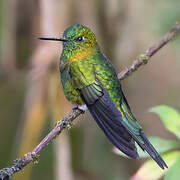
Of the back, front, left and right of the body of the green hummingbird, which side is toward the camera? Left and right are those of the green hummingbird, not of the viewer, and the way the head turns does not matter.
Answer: left
